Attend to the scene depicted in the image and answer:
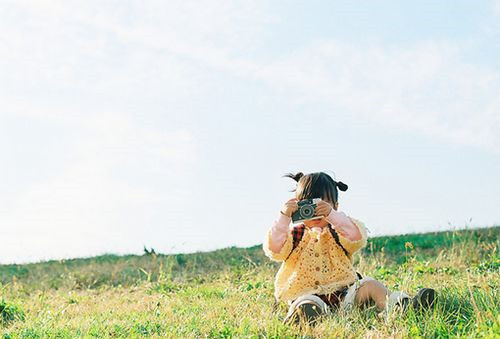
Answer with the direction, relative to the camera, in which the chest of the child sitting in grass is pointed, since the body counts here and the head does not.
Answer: toward the camera
